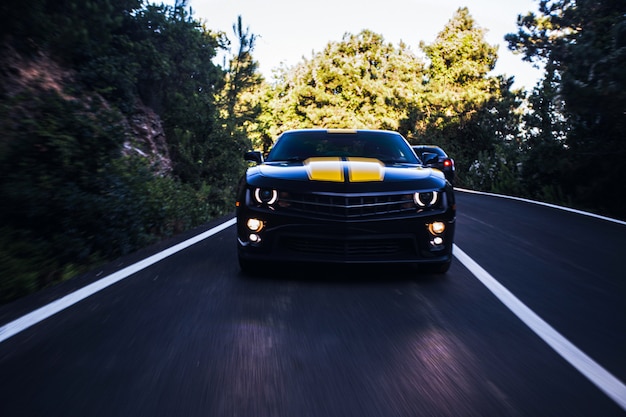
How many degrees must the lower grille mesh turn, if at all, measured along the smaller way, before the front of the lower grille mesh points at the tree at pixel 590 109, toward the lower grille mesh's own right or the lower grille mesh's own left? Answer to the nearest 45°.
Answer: approximately 135° to the lower grille mesh's own left

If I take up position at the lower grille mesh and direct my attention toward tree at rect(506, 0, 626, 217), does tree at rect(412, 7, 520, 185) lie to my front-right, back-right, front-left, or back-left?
front-left

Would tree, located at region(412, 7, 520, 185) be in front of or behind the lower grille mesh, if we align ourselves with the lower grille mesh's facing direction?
behind

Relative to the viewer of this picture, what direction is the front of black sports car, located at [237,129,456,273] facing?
facing the viewer

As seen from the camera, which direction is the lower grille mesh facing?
toward the camera

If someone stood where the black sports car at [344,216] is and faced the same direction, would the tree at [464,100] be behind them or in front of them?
behind
